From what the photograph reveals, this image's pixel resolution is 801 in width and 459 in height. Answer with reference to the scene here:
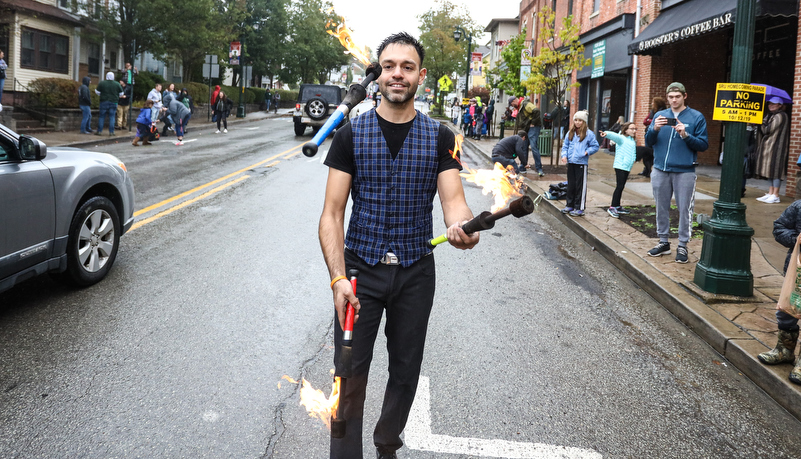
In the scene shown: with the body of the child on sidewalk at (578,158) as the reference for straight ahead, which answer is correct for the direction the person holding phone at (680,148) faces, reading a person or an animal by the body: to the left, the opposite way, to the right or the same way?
the same way

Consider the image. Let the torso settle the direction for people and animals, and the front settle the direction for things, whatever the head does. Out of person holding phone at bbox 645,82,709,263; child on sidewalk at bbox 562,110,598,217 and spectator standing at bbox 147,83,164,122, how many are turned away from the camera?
0

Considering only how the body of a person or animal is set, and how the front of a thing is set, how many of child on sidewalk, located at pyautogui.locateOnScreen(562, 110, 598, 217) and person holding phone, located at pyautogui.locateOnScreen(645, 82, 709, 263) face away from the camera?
0

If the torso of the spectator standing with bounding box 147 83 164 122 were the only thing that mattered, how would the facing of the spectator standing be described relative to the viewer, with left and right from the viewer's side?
facing the viewer and to the right of the viewer

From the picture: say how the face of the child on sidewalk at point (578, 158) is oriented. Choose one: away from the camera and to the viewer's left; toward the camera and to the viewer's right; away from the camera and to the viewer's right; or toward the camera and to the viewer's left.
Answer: toward the camera and to the viewer's left

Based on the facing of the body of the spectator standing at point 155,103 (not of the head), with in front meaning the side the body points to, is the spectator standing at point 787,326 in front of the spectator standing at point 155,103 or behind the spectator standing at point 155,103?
in front

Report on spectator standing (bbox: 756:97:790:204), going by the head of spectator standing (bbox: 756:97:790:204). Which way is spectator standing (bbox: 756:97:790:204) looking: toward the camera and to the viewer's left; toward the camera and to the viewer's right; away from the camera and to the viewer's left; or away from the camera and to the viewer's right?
toward the camera and to the viewer's left

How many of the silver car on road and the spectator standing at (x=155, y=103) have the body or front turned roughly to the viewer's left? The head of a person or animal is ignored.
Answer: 0

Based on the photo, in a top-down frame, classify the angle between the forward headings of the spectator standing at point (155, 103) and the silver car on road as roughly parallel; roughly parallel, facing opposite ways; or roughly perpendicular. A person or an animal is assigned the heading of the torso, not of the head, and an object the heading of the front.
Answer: roughly perpendicular

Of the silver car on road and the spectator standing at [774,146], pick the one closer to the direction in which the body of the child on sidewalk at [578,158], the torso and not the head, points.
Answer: the silver car on road

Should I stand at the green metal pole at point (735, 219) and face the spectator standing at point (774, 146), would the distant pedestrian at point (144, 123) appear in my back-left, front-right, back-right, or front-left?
front-left

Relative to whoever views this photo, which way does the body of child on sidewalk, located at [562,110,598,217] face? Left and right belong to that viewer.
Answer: facing the viewer and to the left of the viewer

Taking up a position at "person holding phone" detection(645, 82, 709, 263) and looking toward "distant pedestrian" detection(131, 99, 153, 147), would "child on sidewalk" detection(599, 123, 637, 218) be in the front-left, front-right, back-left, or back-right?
front-right

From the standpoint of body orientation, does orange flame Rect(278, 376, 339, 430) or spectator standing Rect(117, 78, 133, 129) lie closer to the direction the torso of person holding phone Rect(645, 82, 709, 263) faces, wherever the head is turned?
the orange flame

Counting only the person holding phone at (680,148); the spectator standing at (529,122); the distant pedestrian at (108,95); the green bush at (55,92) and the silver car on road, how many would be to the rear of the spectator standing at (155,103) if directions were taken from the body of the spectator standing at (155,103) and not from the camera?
2
